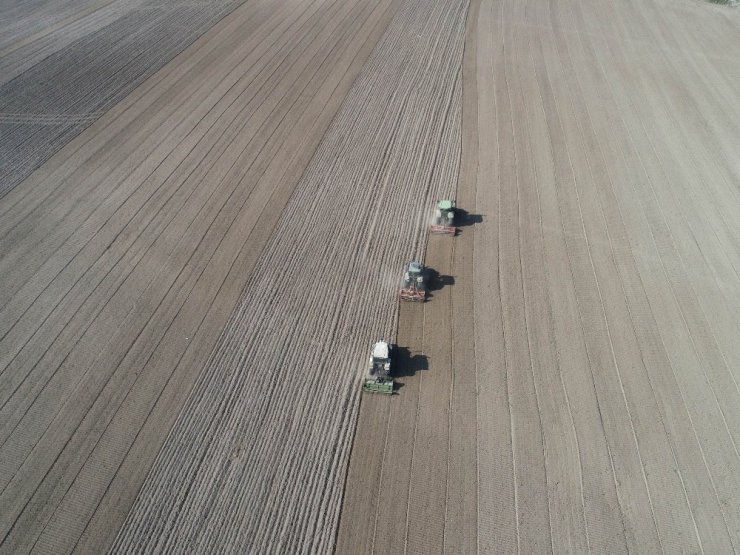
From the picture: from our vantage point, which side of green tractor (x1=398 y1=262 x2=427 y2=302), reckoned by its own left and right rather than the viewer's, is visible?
back

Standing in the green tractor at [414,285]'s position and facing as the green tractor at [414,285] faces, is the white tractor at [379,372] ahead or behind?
behind
